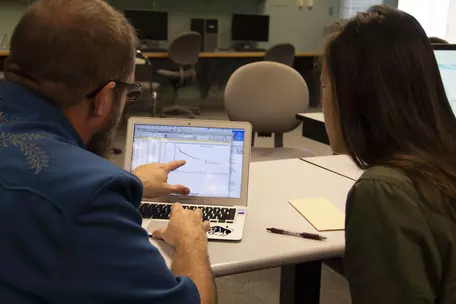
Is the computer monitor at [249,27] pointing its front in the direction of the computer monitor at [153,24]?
no

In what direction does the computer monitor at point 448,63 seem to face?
toward the camera

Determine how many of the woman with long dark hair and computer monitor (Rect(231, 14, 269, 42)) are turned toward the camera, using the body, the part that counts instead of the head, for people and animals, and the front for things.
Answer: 1

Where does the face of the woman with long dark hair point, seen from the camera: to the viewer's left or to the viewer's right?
to the viewer's left

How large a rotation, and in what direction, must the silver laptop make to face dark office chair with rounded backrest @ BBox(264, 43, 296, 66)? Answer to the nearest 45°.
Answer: approximately 180°

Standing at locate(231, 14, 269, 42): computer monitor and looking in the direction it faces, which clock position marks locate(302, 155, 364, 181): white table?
The white table is roughly at 12 o'clock from the computer monitor.

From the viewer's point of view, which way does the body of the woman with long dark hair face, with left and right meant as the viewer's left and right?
facing away from the viewer and to the left of the viewer

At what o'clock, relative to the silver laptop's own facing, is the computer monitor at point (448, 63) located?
The computer monitor is roughly at 8 o'clock from the silver laptop.

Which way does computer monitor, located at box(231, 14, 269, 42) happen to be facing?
toward the camera

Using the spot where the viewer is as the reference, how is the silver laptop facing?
facing the viewer
